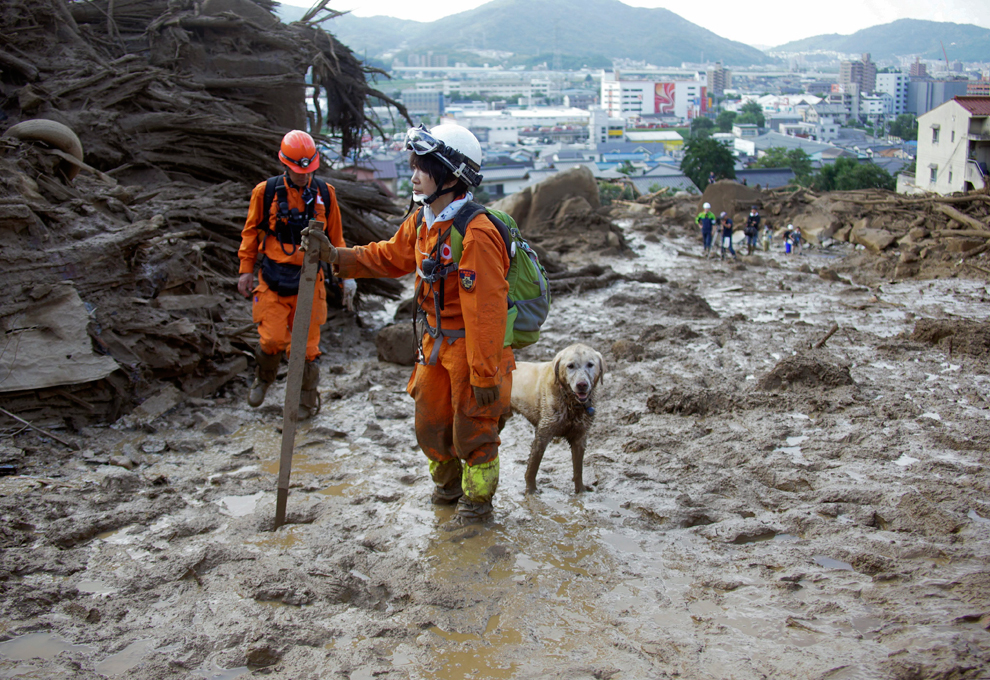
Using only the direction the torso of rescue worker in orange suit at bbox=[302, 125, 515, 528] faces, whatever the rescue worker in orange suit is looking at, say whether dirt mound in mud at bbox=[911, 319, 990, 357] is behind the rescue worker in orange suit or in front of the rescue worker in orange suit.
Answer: behind

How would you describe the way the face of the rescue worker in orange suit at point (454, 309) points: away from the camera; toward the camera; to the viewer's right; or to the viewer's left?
to the viewer's left

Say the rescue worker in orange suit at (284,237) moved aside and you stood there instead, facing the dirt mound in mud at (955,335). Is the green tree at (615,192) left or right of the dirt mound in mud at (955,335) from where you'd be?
left

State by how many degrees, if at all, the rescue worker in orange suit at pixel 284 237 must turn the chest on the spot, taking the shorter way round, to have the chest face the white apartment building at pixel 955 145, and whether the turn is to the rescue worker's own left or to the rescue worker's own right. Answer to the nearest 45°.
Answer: approximately 135° to the rescue worker's own left

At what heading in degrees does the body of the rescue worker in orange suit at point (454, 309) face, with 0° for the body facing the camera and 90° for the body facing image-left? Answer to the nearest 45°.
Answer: approximately 45°

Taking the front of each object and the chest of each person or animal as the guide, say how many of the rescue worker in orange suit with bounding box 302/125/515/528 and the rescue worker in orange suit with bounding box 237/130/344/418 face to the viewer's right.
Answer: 0

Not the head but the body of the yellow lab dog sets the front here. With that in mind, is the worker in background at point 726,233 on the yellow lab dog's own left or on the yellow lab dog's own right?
on the yellow lab dog's own left

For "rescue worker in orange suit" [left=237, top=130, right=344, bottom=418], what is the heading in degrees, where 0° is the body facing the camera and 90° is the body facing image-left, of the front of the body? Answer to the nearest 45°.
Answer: approximately 0°

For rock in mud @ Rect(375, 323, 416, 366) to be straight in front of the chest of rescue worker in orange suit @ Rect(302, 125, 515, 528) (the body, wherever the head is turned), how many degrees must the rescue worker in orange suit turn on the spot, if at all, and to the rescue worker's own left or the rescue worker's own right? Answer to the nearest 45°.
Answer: approximately 135° to the rescue worker's own right

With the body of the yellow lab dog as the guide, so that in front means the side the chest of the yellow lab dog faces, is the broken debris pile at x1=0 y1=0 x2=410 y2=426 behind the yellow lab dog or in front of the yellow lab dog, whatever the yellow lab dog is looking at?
behind
